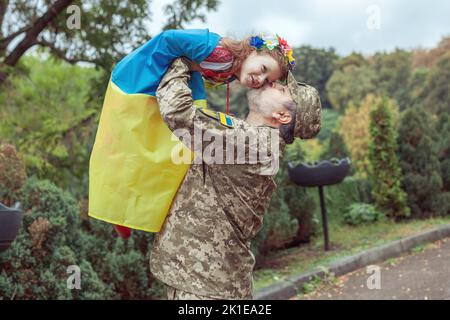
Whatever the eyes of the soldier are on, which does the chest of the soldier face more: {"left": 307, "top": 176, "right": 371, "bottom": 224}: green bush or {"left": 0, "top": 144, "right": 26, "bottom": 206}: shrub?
the shrub

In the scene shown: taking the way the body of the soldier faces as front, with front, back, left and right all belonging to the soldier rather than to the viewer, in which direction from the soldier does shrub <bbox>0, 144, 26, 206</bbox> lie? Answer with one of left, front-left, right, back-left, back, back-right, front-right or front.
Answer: front-right

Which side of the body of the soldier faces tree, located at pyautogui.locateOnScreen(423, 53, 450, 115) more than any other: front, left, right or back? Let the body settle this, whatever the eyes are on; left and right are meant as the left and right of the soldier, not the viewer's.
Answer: right

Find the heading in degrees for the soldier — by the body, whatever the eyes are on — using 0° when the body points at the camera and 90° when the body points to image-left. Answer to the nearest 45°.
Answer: approximately 90°

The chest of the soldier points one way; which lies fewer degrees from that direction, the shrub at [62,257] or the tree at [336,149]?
the shrub

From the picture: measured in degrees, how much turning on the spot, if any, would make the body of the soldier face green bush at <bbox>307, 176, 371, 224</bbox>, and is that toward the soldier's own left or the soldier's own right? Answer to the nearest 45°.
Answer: approximately 90° to the soldier's own right

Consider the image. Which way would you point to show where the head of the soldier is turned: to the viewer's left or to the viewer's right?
to the viewer's left

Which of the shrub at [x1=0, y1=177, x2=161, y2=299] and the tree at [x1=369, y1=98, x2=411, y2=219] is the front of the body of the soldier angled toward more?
the shrub

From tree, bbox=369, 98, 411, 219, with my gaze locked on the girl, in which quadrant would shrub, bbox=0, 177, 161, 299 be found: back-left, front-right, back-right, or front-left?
front-right

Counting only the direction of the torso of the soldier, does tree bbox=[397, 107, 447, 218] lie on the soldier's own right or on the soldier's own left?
on the soldier's own right

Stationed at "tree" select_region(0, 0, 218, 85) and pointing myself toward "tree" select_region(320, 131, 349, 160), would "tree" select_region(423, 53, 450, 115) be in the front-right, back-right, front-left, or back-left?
front-left
